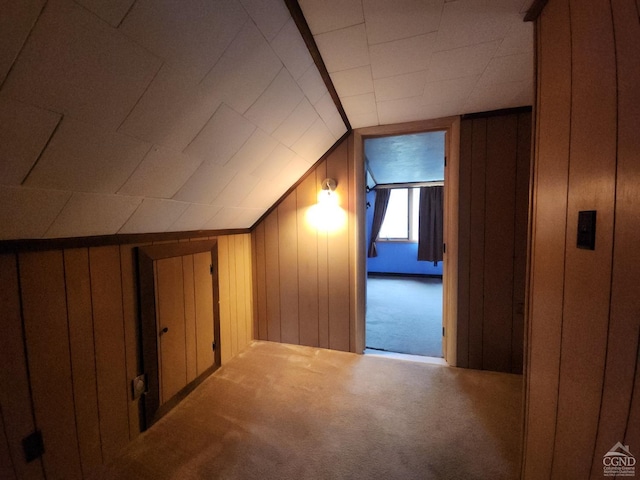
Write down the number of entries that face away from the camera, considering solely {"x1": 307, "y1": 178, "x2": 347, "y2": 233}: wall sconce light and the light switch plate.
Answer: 0

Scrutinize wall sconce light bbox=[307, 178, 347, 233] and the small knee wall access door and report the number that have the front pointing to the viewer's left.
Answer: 0

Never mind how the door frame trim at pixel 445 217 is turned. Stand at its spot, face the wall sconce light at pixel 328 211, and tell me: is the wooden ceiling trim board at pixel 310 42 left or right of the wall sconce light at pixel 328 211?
left

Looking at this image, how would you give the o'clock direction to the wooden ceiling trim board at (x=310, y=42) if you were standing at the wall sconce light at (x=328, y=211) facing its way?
The wooden ceiling trim board is roughly at 12 o'clock from the wall sconce light.

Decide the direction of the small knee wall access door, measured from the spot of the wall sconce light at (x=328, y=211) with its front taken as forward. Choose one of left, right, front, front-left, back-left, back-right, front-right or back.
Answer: front-right

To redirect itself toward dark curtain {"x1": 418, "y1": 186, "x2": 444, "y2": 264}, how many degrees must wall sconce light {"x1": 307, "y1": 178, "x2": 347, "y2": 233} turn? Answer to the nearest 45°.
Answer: approximately 135° to its left

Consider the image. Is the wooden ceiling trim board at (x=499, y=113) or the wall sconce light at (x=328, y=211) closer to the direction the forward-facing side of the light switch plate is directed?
the wall sconce light

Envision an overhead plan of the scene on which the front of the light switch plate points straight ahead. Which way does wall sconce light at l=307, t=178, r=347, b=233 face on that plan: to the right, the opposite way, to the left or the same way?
to the left

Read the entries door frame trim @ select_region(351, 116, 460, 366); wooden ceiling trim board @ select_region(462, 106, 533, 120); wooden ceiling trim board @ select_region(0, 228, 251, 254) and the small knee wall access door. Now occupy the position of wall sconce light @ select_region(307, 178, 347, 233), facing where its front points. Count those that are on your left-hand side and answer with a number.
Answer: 2

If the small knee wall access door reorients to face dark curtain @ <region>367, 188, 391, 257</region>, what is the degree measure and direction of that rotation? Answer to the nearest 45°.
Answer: approximately 90° to its left

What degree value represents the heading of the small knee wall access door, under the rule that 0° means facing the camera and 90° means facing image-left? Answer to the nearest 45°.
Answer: approximately 315°

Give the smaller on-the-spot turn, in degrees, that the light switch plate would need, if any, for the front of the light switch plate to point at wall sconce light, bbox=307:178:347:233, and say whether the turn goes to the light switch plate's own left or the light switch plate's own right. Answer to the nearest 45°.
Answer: approximately 45° to the light switch plate's own right

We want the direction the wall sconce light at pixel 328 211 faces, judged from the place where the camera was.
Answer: facing the viewer

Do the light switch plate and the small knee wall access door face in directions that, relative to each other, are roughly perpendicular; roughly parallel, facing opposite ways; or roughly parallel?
roughly parallel, facing opposite ways

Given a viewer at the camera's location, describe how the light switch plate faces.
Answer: facing the viewer and to the left of the viewer

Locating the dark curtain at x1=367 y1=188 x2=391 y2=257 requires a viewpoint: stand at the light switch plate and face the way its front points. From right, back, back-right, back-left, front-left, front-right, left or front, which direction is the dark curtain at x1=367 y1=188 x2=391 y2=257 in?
right

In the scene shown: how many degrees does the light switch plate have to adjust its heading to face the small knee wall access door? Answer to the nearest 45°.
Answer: approximately 45° to its right

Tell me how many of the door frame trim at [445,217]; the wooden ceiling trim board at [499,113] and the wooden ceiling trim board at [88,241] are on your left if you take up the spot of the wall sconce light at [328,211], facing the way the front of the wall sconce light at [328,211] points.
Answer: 2

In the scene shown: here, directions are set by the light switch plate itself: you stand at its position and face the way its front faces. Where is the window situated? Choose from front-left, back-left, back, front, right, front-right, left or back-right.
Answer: right

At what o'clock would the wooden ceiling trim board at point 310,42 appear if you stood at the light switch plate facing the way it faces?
The wooden ceiling trim board is roughly at 1 o'clock from the light switch plate.

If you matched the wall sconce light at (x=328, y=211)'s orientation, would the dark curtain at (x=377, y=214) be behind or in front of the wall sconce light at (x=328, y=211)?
behind
